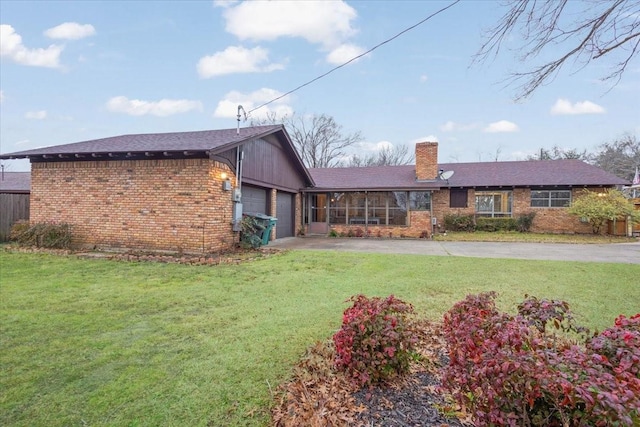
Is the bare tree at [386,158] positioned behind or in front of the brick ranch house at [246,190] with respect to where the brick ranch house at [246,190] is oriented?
behind

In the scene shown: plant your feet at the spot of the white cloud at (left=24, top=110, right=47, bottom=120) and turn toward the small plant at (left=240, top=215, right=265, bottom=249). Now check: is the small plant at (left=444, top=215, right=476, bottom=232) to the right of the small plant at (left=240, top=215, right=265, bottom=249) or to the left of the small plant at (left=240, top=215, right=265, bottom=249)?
left

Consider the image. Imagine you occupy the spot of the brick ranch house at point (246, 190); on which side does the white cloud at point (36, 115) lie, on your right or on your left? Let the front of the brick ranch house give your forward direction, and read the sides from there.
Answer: on your right

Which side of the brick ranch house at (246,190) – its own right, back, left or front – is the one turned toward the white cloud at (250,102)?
back

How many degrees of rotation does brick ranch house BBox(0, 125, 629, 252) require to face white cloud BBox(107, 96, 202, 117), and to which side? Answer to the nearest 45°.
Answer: approximately 135° to its right

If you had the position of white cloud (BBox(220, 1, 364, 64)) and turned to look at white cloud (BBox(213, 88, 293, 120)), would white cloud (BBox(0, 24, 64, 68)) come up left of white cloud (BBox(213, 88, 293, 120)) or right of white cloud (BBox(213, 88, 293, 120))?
left

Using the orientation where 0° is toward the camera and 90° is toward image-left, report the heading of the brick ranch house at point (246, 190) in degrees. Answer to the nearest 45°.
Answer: approximately 0°

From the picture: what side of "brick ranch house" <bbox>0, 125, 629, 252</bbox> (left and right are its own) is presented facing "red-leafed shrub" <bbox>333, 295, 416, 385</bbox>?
front
